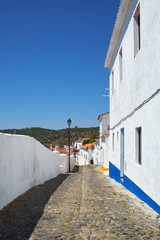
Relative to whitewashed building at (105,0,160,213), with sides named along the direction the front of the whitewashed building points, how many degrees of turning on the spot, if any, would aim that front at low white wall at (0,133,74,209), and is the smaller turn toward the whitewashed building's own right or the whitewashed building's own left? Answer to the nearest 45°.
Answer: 0° — it already faces it

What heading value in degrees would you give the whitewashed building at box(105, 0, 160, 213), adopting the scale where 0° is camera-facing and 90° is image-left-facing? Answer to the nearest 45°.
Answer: approximately 90°
